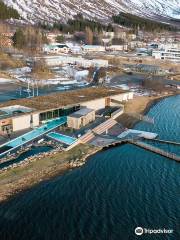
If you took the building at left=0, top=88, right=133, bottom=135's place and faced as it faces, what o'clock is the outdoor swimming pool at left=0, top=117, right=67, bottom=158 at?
The outdoor swimming pool is roughly at 2 o'clock from the building.

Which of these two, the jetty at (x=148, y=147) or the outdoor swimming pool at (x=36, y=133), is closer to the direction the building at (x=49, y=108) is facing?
the jetty

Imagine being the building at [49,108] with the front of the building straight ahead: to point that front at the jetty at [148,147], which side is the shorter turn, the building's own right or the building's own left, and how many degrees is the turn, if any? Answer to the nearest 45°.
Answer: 0° — it already faces it

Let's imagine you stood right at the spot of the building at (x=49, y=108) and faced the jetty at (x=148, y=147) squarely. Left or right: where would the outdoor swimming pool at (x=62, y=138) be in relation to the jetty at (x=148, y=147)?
right

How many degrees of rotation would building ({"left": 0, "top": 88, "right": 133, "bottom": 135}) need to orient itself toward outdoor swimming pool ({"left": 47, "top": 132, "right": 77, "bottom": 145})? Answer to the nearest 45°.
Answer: approximately 45° to its right

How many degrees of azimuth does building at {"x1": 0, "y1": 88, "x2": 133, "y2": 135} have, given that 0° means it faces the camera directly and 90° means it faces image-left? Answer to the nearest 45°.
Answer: approximately 315°
